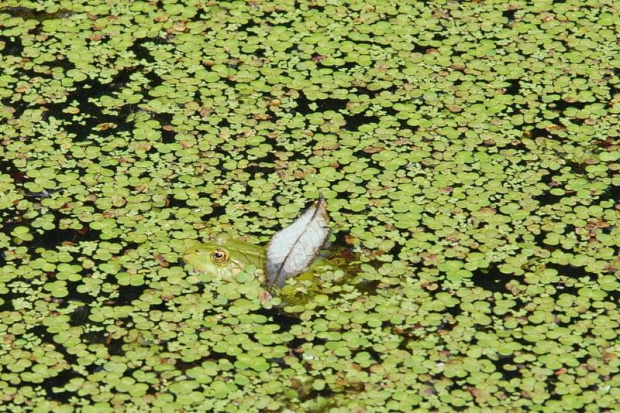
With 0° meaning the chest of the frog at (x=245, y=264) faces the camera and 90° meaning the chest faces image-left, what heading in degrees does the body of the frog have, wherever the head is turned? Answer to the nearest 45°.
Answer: approximately 90°
